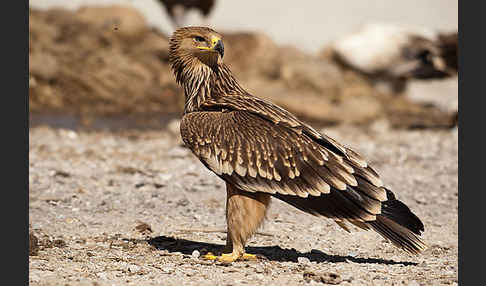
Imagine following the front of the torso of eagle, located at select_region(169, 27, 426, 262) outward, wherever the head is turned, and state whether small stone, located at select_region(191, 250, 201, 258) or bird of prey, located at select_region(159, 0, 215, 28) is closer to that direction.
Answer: the small stone

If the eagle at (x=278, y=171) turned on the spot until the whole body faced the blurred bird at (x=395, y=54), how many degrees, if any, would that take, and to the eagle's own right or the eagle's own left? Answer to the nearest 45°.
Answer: approximately 90° to the eagle's own right

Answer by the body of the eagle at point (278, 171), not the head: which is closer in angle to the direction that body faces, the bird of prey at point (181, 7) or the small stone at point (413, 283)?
the bird of prey

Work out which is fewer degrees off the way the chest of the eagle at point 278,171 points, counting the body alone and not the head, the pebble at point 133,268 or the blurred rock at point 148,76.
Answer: the pebble

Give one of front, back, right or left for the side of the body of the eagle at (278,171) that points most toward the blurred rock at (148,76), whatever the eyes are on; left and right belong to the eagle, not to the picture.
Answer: right

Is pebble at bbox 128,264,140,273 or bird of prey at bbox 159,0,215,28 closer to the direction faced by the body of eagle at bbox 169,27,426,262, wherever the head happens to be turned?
the pebble

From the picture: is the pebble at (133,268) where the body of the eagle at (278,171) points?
yes

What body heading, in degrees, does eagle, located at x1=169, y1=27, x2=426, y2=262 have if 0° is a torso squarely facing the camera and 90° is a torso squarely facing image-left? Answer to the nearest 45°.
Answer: approximately 90°
